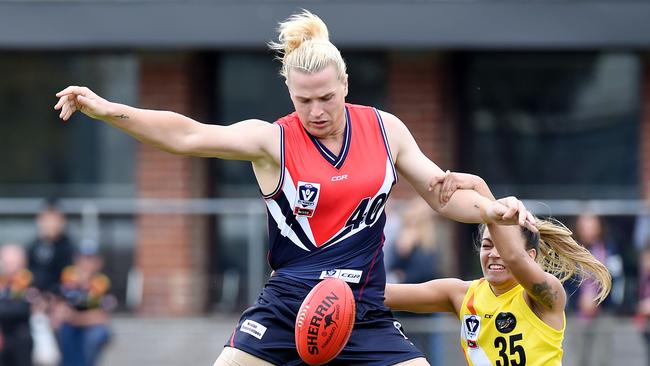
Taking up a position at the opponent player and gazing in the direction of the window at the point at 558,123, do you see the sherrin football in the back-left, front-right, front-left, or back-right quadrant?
back-left

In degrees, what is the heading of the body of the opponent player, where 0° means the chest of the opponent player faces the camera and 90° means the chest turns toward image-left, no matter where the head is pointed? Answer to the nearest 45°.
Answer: approximately 45°

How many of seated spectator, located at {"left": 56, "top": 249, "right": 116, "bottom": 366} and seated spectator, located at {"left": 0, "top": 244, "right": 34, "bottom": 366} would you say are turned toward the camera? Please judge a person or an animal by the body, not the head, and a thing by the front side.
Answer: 2

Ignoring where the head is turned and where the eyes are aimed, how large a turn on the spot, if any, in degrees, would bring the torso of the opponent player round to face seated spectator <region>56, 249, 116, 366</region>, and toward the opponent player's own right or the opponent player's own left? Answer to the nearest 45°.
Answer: approximately 90° to the opponent player's own right

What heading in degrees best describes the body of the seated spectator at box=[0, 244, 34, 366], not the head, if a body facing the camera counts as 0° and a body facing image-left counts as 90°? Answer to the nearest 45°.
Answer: approximately 0°

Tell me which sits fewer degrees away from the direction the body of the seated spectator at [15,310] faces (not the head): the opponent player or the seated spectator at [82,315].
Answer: the opponent player

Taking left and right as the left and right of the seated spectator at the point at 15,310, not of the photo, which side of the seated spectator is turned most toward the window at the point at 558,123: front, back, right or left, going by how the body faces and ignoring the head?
left

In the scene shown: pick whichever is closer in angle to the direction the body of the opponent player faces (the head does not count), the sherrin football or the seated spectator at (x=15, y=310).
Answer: the sherrin football

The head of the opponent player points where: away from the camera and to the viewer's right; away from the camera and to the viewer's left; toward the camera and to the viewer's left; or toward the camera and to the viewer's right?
toward the camera and to the viewer's left

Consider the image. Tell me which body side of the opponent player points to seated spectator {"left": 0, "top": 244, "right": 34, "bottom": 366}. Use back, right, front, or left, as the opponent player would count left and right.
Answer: right

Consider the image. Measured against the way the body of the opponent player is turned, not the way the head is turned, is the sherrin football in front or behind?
in front

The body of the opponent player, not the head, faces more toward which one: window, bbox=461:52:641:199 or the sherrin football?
the sherrin football

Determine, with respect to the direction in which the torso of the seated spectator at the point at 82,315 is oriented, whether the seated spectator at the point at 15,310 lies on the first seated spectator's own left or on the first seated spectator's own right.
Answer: on the first seated spectator's own right

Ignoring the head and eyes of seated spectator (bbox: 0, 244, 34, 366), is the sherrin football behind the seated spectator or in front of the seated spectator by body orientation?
in front
